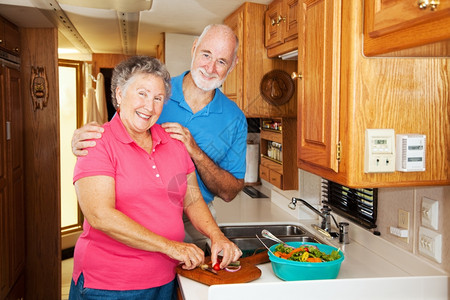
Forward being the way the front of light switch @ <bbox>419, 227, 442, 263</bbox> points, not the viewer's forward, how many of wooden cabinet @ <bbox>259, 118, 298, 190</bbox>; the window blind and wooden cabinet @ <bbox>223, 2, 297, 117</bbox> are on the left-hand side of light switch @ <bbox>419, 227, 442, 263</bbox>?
0

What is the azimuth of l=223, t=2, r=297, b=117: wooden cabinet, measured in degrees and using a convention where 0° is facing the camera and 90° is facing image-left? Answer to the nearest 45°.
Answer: approximately 45°

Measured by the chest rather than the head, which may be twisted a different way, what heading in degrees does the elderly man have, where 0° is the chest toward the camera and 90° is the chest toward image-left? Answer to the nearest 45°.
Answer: approximately 45°

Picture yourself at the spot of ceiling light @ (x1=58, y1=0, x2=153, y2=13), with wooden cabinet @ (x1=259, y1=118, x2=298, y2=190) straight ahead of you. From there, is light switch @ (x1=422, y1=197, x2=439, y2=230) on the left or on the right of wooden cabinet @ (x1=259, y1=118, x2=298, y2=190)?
right

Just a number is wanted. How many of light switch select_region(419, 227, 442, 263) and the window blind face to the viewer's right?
0

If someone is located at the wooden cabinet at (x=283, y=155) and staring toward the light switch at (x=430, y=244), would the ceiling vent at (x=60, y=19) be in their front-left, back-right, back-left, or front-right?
back-right

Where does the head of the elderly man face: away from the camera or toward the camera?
toward the camera

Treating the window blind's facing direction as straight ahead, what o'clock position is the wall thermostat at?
The wall thermostat is roughly at 10 o'clock from the window blind.

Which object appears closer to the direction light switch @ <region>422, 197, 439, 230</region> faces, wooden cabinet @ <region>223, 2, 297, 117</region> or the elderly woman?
the elderly woman

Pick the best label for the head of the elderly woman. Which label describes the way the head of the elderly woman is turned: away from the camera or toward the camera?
toward the camera

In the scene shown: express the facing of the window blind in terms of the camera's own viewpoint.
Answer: facing the viewer and to the left of the viewer

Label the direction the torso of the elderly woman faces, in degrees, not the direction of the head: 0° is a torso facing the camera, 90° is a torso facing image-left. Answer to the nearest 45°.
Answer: approximately 315°
